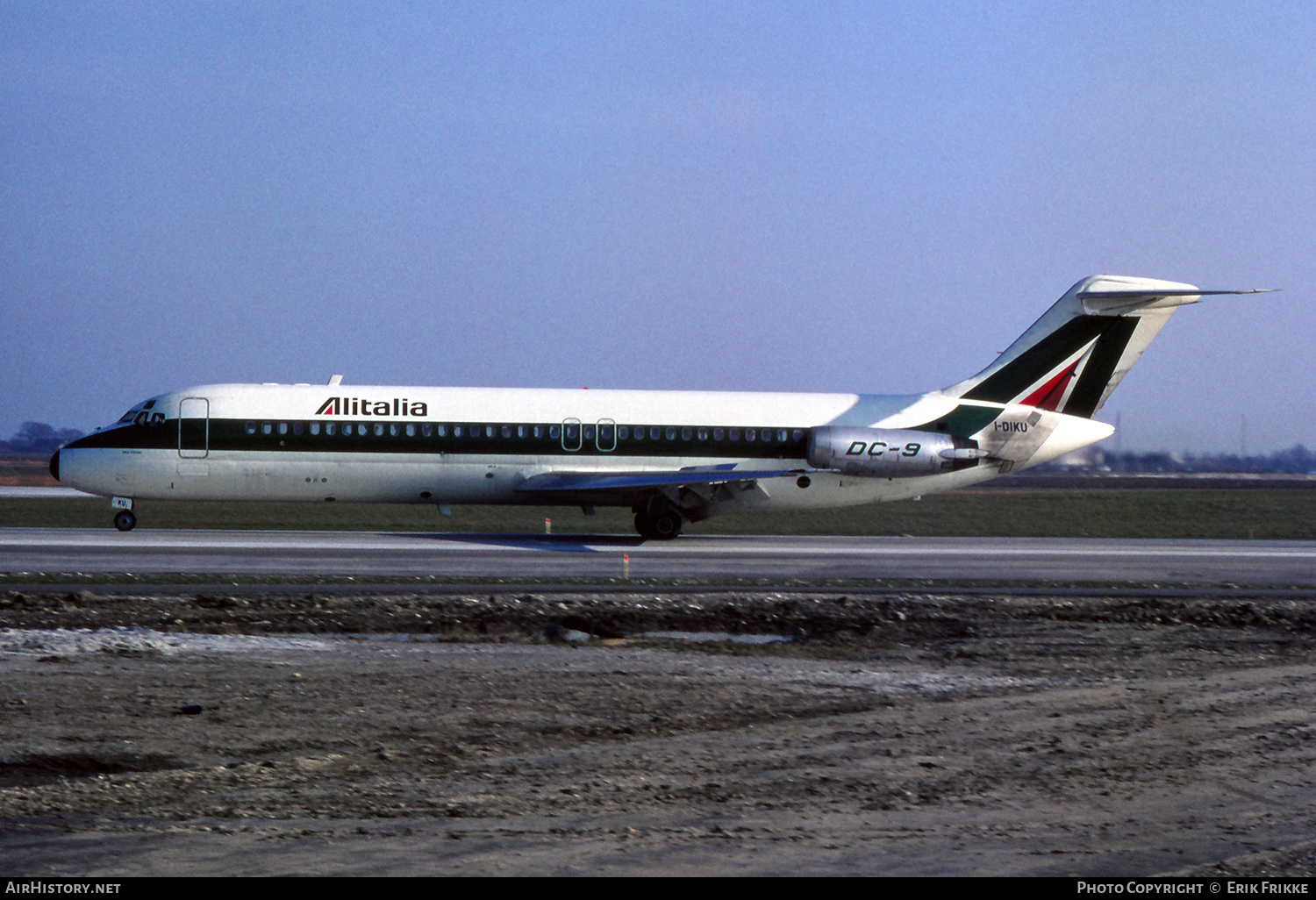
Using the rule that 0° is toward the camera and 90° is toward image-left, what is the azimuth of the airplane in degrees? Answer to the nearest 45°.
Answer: approximately 90°
